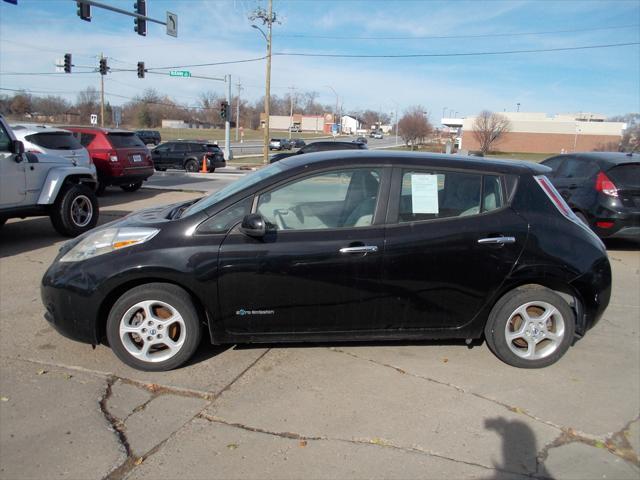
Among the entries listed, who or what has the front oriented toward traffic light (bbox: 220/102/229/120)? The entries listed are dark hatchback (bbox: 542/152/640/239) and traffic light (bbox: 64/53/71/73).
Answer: the dark hatchback

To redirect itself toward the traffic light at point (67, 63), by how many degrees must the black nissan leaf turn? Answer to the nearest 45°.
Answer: approximately 45° to its right

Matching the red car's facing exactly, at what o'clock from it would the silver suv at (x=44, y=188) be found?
The silver suv is roughly at 8 o'clock from the red car.

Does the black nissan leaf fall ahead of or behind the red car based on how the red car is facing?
behind

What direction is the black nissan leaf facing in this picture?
to the viewer's left

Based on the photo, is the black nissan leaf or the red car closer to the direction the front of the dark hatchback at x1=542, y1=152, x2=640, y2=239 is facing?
the red car

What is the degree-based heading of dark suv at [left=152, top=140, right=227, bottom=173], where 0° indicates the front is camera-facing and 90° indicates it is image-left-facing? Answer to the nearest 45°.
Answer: approximately 135°

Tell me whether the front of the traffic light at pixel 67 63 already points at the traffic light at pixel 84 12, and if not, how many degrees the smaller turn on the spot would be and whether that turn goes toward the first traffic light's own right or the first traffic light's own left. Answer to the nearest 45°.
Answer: approximately 90° to the first traffic light's own left

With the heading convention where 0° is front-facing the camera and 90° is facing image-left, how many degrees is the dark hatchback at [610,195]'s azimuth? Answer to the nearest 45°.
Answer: approximately 135°

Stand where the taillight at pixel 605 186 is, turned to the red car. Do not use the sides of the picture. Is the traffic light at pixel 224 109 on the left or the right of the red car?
right

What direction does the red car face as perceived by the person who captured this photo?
facing away from the viewer and to the left of the viewer

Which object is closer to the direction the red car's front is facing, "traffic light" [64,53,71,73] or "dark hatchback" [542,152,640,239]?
the traffic light
